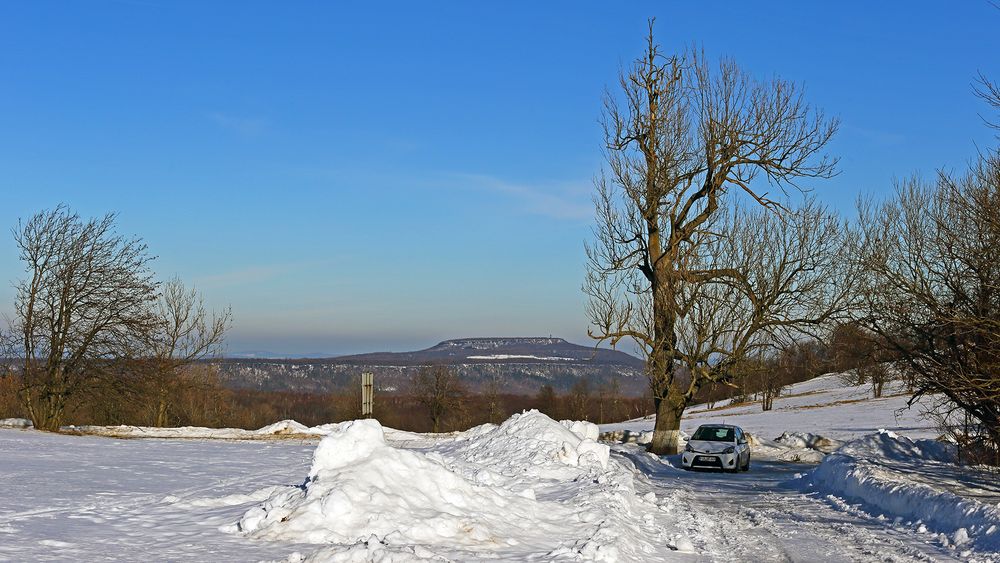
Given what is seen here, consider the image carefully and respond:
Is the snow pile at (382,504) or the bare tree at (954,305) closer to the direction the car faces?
the snow pile

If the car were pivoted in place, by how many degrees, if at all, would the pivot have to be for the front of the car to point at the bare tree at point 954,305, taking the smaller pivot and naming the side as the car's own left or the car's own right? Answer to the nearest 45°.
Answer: approximately 90° to the car's own left

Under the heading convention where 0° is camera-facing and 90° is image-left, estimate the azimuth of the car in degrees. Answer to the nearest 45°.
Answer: approximately 45°

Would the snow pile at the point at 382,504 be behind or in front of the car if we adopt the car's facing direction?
in front

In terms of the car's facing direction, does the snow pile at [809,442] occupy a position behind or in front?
behind
